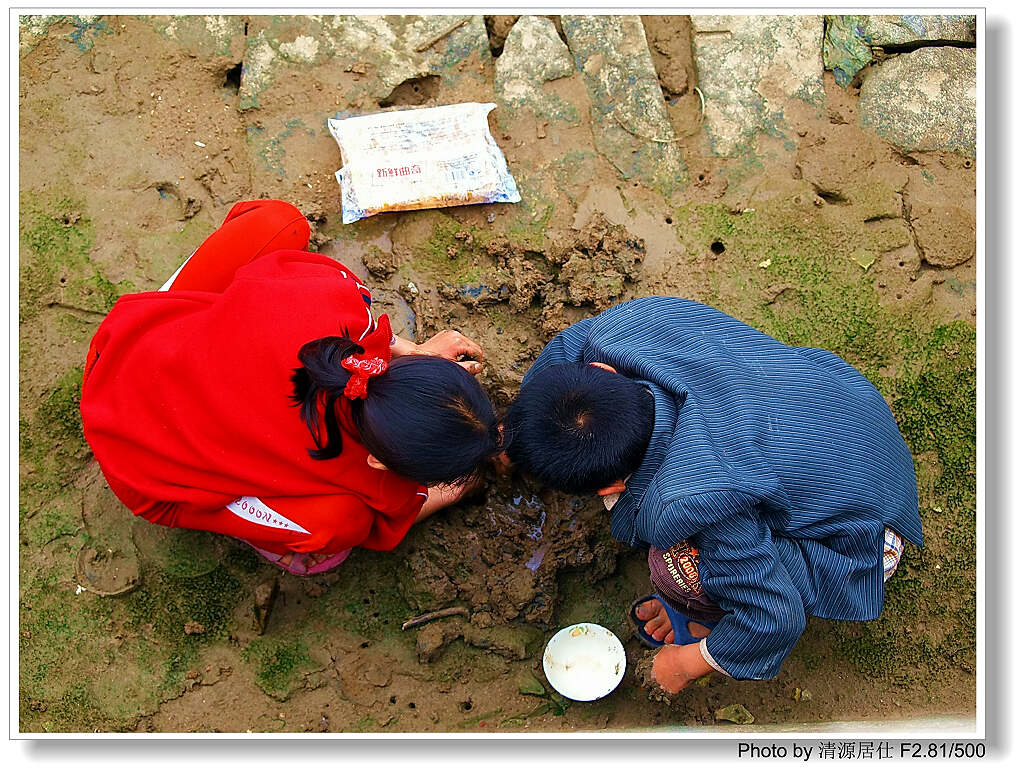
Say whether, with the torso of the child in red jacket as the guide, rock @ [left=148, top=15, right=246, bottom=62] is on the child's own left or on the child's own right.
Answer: on the child's own left

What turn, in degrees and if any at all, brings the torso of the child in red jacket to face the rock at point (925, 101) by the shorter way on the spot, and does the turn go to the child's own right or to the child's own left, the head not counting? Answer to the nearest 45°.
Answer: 0° — they already face it

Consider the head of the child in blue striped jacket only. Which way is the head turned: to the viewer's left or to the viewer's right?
to the viewer's left

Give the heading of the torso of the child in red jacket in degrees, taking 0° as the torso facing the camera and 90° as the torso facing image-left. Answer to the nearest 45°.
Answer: approximately 270°

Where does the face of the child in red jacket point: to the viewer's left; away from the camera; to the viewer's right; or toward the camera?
to the viewer's right

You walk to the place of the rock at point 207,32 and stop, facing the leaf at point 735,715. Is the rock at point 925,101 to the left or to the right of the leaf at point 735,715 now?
left
